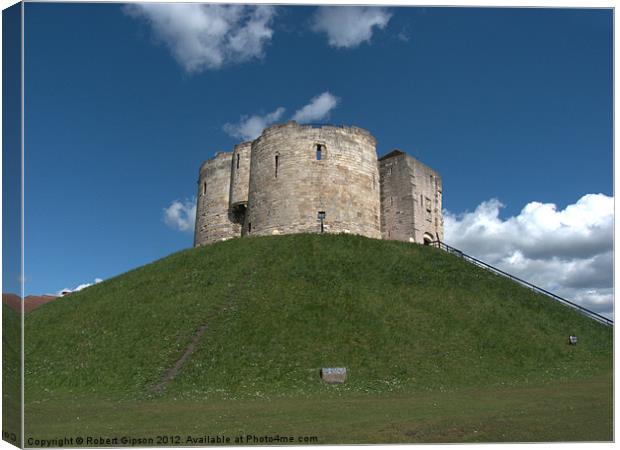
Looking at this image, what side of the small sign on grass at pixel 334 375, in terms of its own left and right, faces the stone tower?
back

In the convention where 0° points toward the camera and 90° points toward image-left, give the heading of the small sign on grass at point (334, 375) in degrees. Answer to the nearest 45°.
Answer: approximately 0°
